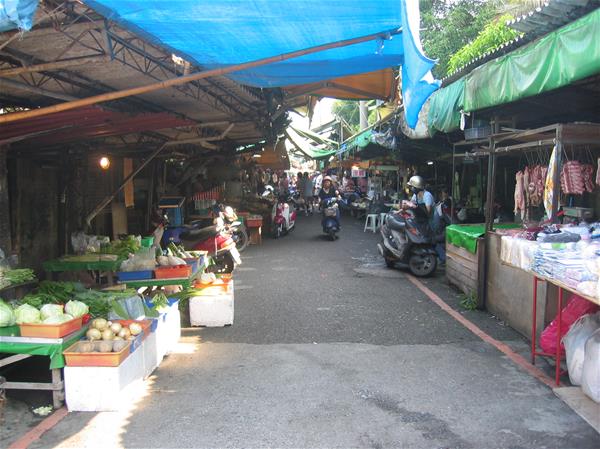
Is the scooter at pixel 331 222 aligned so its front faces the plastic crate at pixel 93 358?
yes

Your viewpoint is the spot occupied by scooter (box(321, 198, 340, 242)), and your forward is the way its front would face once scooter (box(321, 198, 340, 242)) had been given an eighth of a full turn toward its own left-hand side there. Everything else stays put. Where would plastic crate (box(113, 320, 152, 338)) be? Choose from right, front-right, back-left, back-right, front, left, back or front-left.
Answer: front-right

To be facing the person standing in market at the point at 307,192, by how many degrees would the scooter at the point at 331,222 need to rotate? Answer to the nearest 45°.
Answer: approximately 180°

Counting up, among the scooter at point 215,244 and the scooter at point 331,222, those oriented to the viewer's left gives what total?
0

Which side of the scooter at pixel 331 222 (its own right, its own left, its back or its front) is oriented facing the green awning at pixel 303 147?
back

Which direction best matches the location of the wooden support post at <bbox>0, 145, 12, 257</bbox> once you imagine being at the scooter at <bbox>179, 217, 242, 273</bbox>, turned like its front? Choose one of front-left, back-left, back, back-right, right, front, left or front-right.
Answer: right

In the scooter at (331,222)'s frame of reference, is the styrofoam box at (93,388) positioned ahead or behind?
ahead

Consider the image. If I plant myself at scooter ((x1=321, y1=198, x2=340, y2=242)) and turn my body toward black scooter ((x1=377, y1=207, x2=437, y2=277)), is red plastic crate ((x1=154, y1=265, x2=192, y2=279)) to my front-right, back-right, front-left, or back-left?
front-right

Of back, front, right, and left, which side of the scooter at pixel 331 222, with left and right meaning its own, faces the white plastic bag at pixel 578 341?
front

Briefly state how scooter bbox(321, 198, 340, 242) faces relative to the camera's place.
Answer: facing the viewer

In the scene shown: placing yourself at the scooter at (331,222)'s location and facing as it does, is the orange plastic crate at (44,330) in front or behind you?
in front
